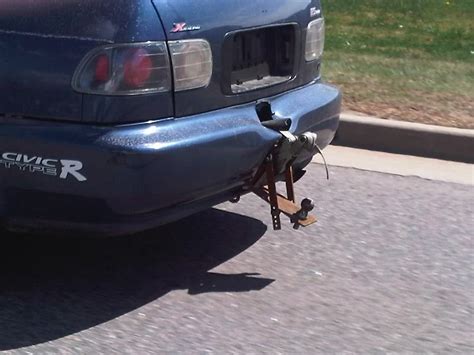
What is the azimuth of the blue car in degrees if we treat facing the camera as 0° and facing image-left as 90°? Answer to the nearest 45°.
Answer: approximately 135°
